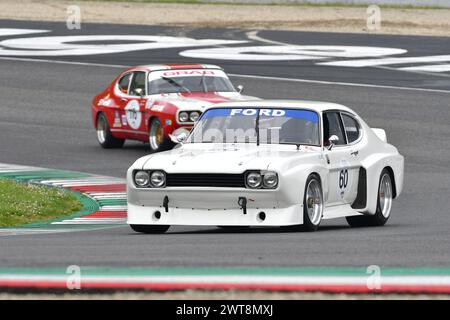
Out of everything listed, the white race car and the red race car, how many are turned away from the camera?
0

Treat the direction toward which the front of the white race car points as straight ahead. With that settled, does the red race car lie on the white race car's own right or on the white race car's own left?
on the white race car's own right

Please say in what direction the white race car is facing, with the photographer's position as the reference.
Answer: facing the viewer and to the left of the viewer

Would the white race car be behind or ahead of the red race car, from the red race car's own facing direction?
ahead
